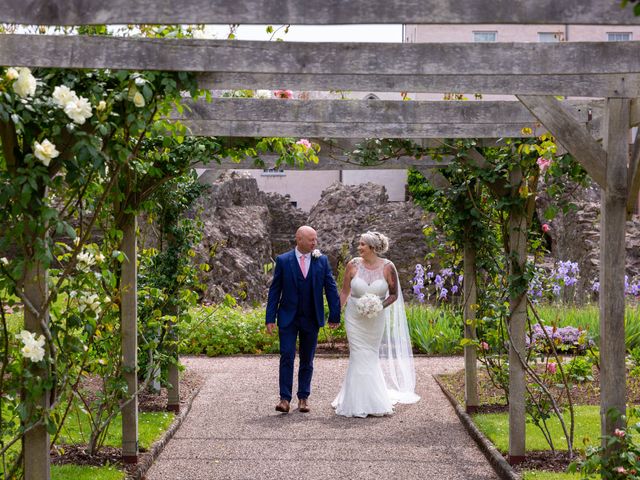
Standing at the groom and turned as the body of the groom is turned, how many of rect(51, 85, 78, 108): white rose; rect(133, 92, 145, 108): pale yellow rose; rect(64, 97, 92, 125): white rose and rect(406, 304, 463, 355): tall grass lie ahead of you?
3

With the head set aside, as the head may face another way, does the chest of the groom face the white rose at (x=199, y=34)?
yes

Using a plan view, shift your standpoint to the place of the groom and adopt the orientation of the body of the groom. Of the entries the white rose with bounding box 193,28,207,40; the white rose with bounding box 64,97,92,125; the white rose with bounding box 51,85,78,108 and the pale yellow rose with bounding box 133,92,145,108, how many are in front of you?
4

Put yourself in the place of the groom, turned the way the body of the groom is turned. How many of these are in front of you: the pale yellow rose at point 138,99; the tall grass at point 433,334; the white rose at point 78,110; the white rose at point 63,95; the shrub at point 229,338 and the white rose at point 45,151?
4

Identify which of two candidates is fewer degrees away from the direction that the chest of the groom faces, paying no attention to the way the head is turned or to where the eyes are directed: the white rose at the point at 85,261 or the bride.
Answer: the white rose

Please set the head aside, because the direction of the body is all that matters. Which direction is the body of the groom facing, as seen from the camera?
toward the camera

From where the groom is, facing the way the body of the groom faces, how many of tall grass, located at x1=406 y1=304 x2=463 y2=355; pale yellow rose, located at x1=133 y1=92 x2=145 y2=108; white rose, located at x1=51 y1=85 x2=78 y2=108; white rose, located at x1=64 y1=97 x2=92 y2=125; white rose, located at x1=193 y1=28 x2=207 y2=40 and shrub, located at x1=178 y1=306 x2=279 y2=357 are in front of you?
4

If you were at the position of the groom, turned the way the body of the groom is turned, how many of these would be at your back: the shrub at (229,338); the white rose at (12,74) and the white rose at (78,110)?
1

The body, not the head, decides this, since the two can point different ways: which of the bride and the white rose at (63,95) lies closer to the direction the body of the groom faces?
the white rose

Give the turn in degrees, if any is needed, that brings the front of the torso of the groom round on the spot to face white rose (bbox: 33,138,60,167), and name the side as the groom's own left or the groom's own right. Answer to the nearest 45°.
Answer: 0° — they already face it

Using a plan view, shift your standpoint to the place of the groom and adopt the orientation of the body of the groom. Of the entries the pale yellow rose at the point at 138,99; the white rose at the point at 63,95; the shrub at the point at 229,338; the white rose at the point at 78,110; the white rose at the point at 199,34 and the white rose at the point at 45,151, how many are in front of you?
5

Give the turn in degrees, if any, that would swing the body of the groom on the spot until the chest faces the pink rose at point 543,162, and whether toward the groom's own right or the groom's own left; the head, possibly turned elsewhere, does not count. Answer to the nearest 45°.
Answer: approximately 45° to the groom's own left

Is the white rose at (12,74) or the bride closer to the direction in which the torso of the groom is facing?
the white rose

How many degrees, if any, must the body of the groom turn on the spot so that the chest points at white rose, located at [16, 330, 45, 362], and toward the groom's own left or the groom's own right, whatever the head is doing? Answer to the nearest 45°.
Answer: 0° — they already face it

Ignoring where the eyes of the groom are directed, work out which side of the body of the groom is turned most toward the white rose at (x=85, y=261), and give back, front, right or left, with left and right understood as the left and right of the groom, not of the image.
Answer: front

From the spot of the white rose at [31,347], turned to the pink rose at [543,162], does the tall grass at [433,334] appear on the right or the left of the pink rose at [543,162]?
left

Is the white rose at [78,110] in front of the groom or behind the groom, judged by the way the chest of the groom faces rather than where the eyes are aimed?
in front
